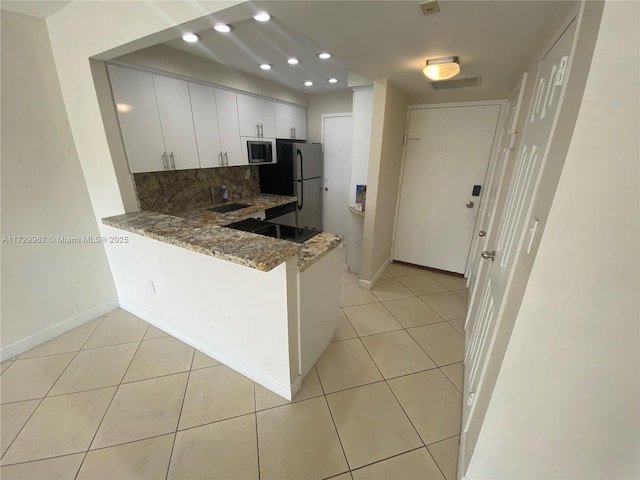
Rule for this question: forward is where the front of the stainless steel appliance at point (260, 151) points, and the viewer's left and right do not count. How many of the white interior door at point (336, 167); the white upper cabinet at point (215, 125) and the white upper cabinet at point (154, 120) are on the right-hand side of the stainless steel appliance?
2

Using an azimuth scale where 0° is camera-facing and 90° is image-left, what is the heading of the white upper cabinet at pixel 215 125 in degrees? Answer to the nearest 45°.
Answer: approximately 315°

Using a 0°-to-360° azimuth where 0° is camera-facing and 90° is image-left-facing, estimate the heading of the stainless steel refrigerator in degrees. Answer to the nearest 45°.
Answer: approximately 315°

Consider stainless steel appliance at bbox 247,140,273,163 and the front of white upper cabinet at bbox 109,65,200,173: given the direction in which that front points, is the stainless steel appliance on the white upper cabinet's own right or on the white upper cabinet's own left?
on the white upper cabinet's own left

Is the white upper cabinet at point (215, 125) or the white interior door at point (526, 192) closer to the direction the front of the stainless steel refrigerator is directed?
the white interior door

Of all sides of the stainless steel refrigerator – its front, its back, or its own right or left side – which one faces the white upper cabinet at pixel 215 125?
right

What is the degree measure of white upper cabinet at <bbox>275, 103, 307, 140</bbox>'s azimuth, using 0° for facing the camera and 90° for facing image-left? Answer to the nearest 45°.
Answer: approximately 315°

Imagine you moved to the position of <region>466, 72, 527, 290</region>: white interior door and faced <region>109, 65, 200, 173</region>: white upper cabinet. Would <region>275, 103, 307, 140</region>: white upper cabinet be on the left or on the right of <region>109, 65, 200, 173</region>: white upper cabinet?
right
